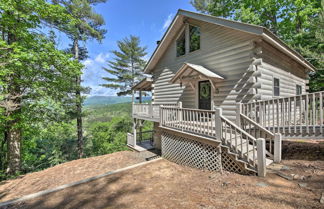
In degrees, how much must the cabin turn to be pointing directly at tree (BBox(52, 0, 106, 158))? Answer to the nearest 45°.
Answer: approximately 45° to its right

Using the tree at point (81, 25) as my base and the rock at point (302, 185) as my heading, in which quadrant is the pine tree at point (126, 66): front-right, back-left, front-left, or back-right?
back-left

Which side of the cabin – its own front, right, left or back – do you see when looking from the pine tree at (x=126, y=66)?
right

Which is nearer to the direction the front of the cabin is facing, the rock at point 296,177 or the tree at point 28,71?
the tree

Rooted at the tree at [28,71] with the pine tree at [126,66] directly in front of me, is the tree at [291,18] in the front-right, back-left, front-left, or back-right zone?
front-right

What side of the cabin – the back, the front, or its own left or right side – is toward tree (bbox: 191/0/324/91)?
back

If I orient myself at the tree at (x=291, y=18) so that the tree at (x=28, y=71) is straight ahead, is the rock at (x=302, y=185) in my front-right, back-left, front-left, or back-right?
front-left

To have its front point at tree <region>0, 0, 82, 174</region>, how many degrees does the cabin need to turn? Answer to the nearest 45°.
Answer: approximately 45° to its right

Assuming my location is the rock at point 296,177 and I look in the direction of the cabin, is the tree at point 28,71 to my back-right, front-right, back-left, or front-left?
front-left

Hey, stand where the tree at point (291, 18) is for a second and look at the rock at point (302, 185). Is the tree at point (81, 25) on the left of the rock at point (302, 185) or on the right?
right

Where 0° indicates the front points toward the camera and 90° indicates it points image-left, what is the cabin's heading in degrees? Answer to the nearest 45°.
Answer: approximately 45°

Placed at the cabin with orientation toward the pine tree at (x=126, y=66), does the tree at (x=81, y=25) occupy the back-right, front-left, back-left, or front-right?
front-left
